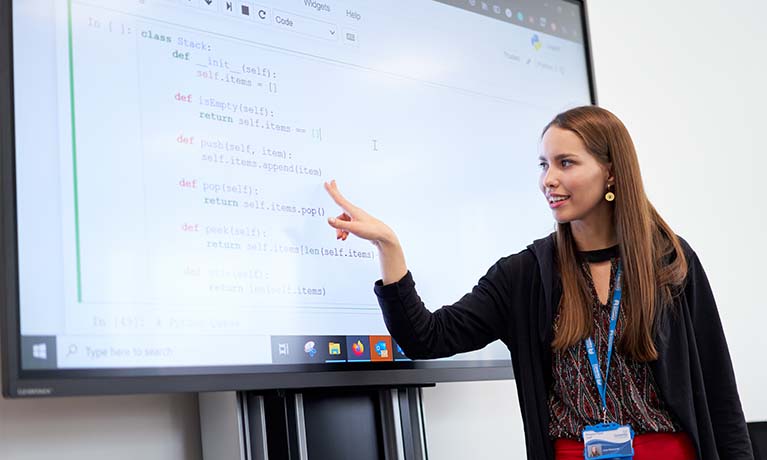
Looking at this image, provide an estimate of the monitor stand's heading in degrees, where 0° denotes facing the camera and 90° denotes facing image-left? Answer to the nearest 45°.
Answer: approximately 315°

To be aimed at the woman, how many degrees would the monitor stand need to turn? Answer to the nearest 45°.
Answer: approximately 45° to its left

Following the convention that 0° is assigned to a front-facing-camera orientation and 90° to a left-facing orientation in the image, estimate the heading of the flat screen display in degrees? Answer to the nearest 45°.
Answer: approximately 315°
